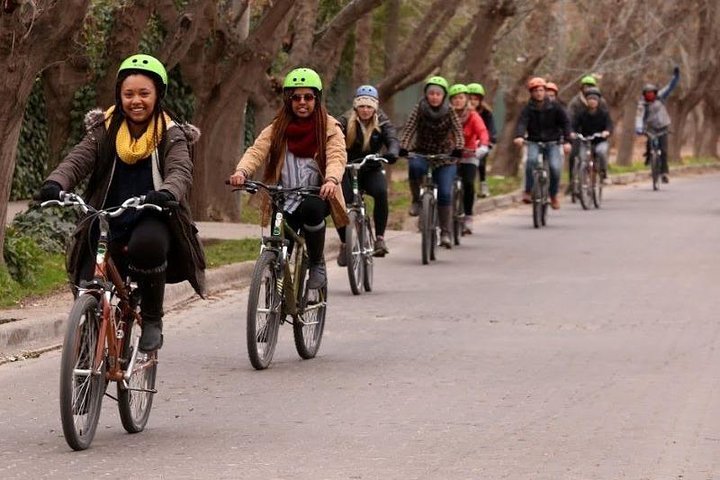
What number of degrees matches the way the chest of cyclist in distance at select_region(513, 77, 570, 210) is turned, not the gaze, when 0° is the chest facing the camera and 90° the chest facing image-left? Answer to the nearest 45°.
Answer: approximately 0°

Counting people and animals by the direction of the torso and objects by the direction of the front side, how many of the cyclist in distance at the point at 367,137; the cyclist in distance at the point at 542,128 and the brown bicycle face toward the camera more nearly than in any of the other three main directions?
3

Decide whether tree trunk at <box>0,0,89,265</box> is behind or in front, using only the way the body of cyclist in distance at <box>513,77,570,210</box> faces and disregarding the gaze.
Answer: in front

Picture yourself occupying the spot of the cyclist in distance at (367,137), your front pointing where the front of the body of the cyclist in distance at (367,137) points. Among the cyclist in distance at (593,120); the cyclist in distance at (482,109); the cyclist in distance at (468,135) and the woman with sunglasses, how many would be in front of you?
1

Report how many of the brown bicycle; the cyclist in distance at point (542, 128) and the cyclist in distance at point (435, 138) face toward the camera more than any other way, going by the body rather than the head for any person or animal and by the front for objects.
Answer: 3

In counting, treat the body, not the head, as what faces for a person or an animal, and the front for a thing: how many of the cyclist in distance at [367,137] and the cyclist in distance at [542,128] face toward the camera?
2
